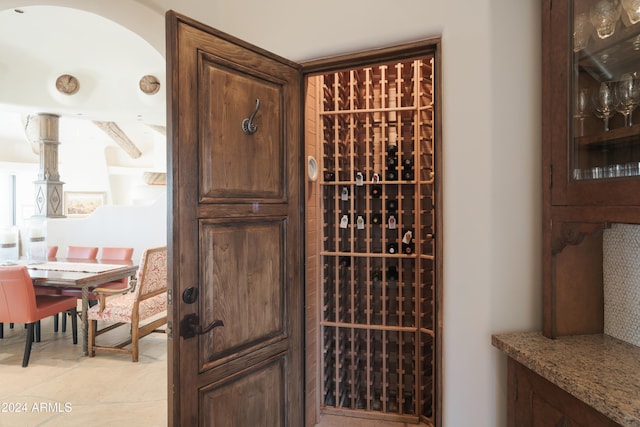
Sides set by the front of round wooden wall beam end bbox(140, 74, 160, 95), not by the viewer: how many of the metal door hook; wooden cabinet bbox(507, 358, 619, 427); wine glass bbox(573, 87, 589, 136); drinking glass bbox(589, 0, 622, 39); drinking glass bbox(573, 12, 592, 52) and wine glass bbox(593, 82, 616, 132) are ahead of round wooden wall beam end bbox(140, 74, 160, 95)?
6

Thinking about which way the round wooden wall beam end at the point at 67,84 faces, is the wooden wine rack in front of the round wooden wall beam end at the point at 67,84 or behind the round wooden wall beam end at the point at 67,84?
in front

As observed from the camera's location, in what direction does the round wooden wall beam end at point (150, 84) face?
facing the viewer

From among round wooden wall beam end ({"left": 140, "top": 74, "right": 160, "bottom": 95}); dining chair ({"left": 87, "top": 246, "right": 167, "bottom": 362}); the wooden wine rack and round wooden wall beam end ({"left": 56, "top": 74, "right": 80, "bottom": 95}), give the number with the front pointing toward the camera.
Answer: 3

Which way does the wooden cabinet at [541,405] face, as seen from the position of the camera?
facing the viewer and to the left of the viewer

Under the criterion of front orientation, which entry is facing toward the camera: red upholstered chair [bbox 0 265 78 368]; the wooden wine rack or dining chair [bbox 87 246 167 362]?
the wooden wine rack

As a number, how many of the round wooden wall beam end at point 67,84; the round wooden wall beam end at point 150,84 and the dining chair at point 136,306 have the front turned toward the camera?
2

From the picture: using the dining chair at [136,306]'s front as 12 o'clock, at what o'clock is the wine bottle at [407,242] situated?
The wine bottle is roughly at 6 o'clock from the dining chair.

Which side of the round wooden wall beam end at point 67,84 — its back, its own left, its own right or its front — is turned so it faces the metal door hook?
front

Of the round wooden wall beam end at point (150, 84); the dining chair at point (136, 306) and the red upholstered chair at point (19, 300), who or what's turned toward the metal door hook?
the round wooden wall beam end

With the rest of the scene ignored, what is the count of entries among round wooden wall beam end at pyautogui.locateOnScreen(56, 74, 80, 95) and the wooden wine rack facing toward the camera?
2

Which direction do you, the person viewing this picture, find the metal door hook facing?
facing the viewer and to the right of the viewer

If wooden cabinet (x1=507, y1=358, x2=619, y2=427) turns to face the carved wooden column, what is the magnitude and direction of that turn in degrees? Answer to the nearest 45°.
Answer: approximately 45° to its right

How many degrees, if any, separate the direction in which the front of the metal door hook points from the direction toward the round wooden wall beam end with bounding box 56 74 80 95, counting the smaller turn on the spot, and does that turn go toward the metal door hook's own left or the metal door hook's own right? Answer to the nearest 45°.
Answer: approximately 180°

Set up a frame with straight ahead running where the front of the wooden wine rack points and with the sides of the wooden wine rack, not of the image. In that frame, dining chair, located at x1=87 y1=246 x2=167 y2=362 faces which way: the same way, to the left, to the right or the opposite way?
to the right

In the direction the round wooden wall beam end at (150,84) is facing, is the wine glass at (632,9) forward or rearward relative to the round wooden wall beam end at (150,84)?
forward

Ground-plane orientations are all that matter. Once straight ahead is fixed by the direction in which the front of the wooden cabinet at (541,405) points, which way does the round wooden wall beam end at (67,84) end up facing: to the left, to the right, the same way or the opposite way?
to the left
